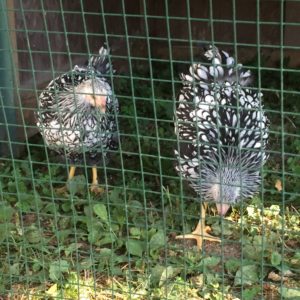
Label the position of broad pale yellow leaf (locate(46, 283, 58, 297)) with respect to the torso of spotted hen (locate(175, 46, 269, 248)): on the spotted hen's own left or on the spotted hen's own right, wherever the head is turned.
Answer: on the spotted hen's own right

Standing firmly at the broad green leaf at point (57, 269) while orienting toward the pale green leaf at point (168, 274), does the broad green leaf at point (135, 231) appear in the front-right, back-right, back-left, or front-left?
front-left

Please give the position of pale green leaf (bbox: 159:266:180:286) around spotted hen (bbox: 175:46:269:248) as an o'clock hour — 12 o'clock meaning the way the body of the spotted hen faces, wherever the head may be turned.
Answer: The pale green leaf is roughly at 1 o'clock from the spotted hen.

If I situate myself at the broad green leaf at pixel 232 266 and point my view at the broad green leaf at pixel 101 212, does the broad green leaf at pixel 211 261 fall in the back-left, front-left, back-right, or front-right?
front-left

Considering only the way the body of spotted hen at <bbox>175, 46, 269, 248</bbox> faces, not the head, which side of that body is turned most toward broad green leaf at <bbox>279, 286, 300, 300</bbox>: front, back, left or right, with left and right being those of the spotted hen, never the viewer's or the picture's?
front

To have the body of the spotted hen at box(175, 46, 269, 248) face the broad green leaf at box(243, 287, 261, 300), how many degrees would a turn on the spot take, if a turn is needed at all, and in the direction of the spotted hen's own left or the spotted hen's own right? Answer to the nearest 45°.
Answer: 0° — it already faces it

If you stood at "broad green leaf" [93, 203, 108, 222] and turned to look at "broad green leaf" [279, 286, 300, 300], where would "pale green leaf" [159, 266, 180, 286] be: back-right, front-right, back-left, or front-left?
front-right

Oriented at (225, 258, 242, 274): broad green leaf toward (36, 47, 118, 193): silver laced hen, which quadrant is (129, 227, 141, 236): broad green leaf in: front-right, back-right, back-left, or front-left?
front-left

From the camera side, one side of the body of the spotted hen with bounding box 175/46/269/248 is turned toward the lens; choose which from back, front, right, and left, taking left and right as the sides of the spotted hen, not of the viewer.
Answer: front

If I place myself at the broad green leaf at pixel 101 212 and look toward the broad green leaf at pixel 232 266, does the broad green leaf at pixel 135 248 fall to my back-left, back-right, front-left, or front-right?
front-right

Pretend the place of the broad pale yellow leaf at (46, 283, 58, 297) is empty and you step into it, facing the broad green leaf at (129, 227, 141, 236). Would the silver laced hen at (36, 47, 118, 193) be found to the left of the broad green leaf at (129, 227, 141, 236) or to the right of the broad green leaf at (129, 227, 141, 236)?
left

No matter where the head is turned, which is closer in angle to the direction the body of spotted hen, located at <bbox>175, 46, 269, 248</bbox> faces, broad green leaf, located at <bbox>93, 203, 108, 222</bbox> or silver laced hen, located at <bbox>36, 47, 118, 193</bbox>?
the broad green leaf

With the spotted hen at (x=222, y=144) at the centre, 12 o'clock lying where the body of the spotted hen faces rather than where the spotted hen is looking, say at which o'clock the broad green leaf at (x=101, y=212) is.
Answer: The broad green leaf is roughly at 3 o'clock from the spotted hen.
